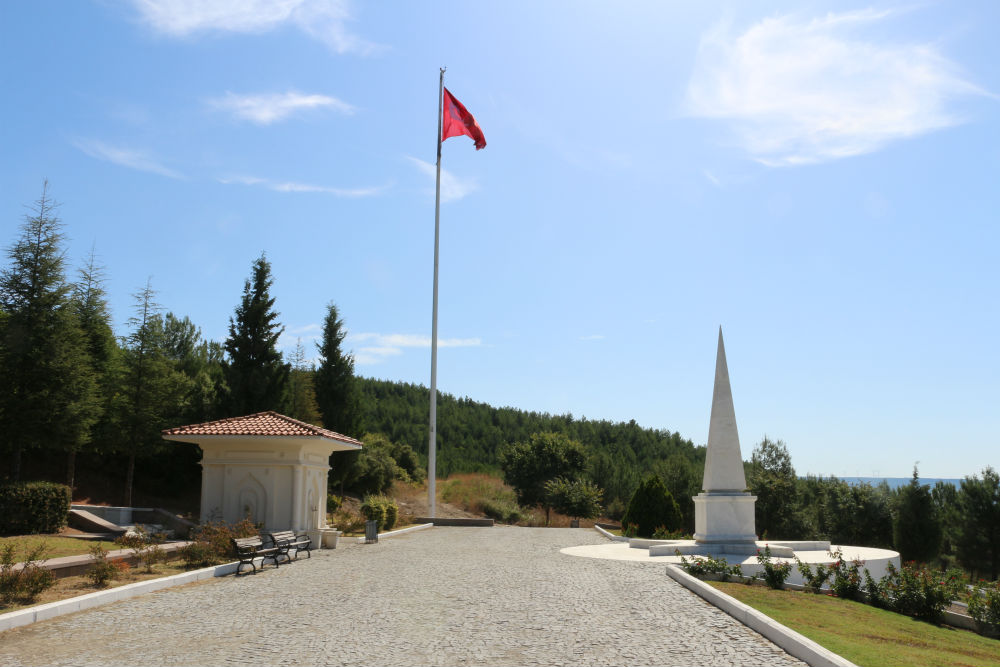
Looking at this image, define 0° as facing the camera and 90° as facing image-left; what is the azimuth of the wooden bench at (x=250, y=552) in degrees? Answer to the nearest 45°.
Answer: approximately 315°

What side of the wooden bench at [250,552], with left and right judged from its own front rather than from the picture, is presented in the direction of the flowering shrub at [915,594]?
front

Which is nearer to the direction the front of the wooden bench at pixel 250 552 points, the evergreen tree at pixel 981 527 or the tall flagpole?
the evergreen tree

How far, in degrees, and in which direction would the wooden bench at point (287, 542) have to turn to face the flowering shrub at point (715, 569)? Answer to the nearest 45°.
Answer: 0° — it already faces it

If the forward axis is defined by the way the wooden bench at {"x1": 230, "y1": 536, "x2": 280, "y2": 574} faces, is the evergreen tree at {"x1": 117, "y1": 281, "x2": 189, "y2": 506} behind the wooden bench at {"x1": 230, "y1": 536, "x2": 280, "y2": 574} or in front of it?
behind

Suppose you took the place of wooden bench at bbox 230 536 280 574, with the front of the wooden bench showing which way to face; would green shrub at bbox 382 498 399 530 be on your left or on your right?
on your left

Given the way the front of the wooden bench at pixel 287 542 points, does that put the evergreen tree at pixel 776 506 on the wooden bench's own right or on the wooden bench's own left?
on the wooden bench's own left

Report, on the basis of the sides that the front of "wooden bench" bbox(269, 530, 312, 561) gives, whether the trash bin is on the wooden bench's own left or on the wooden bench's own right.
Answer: on the wooden bench's own left
